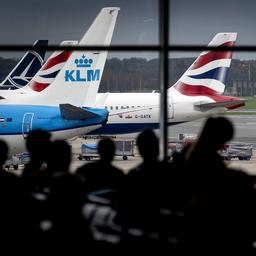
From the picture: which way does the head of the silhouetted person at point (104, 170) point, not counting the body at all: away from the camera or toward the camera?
away from the camera

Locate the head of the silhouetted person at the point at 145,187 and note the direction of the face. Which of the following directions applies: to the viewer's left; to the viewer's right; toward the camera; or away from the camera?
away from the camera

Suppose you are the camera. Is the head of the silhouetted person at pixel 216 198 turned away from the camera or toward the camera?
away from the camera

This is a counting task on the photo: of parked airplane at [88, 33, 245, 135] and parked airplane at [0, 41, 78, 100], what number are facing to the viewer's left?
2

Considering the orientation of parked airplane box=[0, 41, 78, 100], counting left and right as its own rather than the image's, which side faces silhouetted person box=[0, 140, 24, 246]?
left

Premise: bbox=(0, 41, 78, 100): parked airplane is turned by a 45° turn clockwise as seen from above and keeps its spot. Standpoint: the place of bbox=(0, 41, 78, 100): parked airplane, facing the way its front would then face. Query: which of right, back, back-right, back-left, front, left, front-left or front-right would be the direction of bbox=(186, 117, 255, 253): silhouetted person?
back-left

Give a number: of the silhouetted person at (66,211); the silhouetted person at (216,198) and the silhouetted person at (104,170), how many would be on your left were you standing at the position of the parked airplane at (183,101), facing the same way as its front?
3

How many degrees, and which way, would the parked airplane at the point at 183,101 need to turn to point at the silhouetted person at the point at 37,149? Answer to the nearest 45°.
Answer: approximately 90° to its left

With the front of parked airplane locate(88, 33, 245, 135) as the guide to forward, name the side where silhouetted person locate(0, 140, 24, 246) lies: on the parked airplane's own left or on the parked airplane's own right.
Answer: on the parked airplane's own left

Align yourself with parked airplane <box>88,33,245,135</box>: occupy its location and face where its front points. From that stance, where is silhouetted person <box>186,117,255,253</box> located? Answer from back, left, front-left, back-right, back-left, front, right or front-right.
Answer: left

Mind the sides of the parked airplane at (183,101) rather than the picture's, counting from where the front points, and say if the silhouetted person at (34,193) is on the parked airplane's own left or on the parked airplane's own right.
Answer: on the parked airplane's own left

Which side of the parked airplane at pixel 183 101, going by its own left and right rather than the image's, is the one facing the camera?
left

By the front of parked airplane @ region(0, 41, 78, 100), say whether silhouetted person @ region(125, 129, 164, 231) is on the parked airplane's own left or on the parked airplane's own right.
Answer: on the parked airplane's own left

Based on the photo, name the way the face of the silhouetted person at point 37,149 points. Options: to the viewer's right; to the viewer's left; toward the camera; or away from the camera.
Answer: away from the camera

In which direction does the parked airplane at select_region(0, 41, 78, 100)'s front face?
to the viewer's left
